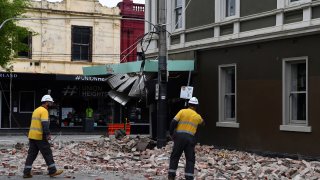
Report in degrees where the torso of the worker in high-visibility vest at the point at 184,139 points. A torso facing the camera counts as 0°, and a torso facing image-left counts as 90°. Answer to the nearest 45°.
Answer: approximately 225°

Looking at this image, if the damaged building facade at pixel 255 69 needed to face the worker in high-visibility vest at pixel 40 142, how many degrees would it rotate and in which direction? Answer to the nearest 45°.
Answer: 0° — it already faces them

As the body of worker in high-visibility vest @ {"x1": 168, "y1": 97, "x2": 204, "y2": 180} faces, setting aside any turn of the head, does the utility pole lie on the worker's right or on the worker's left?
on the worker's left

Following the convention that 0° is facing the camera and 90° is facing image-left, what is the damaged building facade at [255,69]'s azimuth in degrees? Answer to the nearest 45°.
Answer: approximately 45°

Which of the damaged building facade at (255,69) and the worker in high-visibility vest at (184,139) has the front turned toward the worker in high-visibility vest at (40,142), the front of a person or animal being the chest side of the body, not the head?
the damaged building facade

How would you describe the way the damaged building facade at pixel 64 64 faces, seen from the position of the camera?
facing the viewer

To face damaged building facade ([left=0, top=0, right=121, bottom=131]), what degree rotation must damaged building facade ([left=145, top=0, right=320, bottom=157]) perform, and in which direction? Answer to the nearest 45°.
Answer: approximately 90° to its right

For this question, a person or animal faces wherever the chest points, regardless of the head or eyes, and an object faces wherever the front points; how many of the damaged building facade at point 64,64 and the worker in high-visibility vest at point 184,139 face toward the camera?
1
